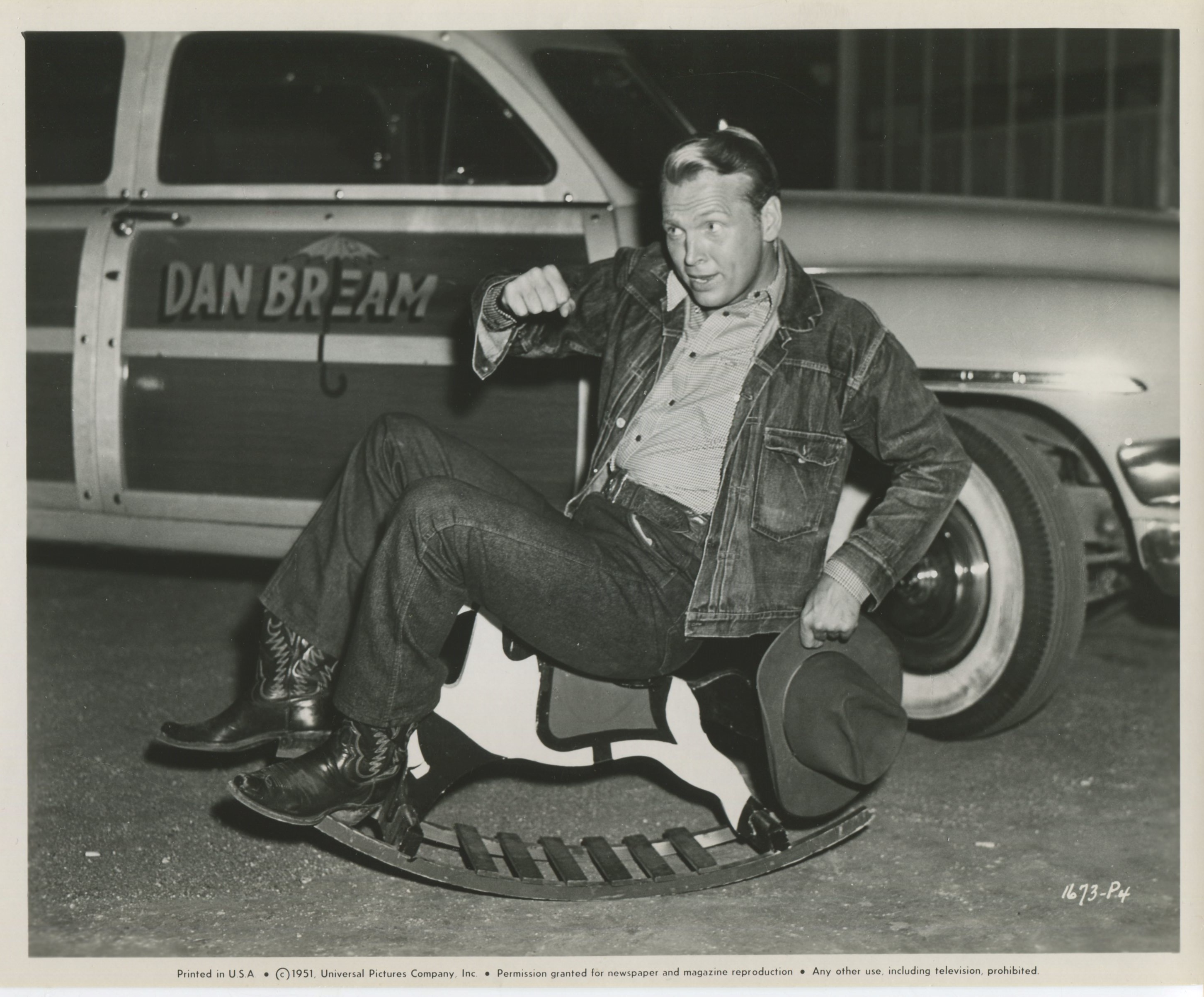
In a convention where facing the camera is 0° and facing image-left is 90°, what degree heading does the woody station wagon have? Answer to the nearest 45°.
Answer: approximately 315°

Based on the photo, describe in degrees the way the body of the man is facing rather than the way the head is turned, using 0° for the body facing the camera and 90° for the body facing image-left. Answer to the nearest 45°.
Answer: approximately 45°

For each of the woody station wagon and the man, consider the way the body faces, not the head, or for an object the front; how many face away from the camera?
0
